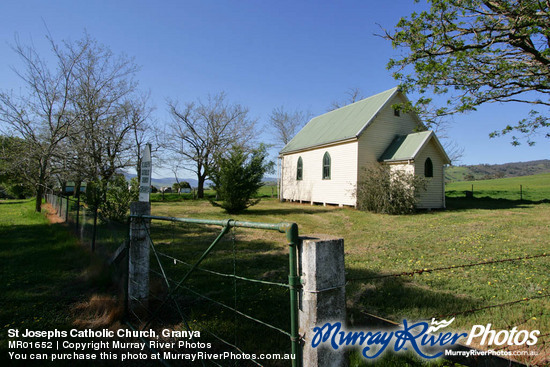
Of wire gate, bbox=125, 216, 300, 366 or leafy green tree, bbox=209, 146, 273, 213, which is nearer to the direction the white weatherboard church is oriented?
the wire gate

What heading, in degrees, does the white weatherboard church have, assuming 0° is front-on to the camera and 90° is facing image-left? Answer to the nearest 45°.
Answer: approximately 315°

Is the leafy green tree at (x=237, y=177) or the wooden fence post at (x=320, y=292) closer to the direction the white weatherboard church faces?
the wooden fence post

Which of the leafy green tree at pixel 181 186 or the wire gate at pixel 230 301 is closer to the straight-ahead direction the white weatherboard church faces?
the wire gate

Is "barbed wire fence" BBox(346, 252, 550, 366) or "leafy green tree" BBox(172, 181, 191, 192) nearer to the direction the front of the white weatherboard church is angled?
the barbed wire fence
